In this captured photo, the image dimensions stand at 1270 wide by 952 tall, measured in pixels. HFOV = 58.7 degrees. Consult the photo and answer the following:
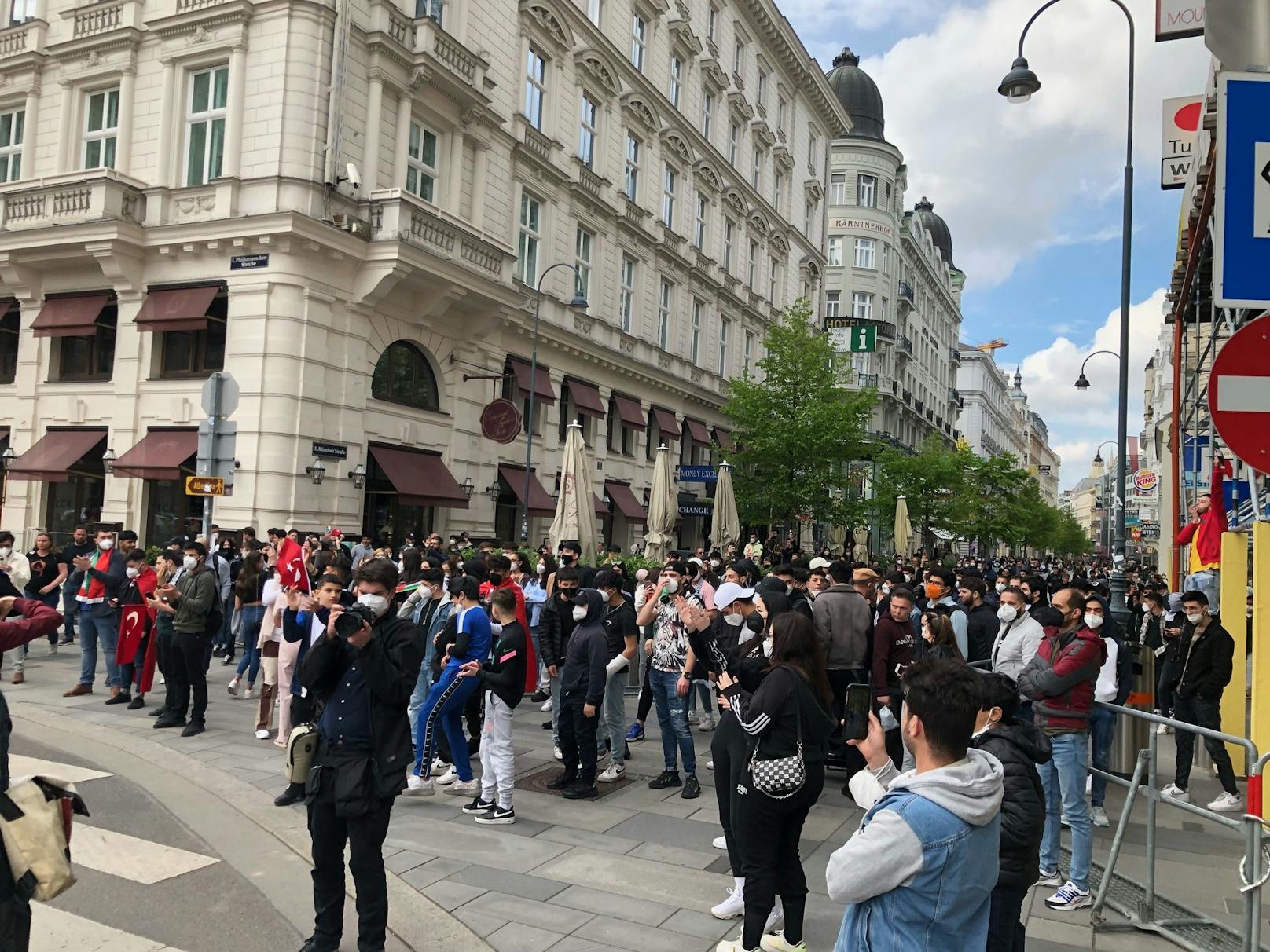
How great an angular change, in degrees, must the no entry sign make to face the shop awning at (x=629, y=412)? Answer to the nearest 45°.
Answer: approximately 135° to its right

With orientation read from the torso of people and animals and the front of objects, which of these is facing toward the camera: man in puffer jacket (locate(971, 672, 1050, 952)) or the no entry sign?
the no entry sign

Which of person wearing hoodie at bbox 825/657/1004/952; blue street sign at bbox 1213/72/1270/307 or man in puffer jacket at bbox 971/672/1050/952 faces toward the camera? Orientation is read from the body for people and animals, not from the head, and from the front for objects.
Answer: the blue street sign

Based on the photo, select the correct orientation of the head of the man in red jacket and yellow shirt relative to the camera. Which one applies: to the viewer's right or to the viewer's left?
to the viewer's left

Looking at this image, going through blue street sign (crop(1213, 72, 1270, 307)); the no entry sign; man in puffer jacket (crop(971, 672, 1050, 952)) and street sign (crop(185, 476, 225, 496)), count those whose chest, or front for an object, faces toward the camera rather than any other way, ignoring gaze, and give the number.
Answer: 3

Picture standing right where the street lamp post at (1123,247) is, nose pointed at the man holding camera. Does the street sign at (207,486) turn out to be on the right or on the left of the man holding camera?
right

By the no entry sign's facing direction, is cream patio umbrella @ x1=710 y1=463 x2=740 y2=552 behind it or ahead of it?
behind

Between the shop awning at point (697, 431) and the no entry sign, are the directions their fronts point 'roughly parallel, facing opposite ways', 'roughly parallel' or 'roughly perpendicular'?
roughly perpendicular

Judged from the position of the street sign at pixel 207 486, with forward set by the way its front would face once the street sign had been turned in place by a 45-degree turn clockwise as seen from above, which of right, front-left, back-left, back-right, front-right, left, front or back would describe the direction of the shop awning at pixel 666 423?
back

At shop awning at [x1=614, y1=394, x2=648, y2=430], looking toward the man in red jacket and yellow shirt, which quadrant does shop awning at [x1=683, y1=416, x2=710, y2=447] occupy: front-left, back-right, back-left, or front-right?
back-left

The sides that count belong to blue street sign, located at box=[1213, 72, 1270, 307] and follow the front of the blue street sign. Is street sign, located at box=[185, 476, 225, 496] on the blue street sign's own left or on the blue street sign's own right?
on the blue street sign's own right

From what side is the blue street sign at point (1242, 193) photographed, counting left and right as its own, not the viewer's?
front

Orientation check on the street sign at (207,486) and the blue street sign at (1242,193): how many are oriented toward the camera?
2

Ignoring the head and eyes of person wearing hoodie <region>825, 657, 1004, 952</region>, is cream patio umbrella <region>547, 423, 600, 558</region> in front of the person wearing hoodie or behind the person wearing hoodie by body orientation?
in front

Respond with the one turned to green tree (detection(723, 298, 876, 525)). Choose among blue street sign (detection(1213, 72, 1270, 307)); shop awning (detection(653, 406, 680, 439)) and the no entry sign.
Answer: the shop awning

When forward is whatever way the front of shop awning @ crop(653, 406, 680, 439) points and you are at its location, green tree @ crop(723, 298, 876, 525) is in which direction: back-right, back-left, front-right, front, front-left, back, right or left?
front

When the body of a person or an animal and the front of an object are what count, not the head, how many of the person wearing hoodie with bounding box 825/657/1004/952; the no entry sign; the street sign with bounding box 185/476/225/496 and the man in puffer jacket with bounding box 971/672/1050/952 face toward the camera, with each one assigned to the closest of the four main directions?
2
